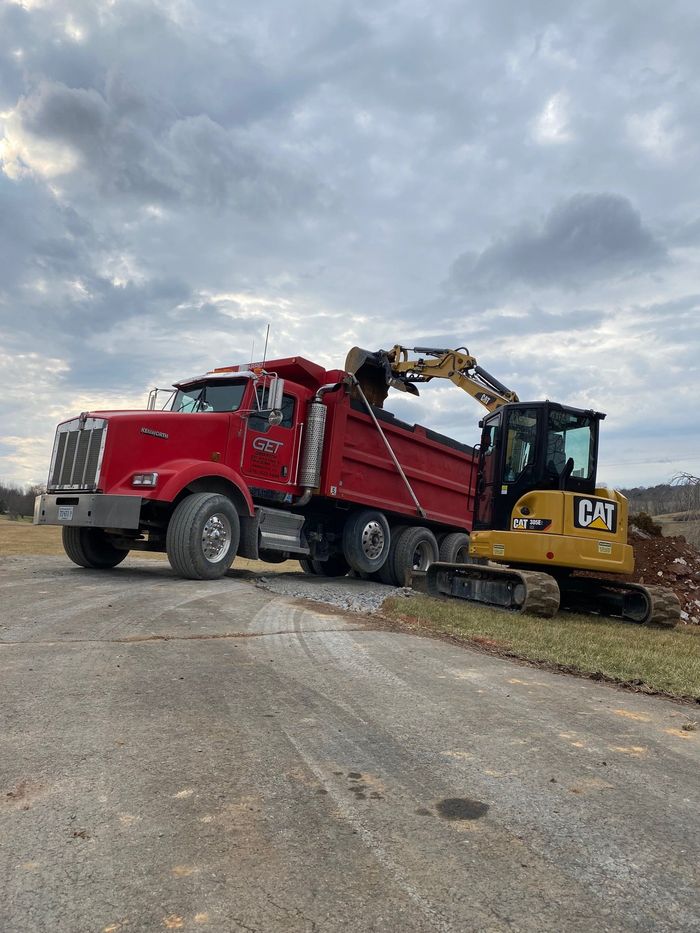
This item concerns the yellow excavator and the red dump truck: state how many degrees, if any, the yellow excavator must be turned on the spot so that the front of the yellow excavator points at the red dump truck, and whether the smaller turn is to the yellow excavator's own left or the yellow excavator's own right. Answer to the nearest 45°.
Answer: approximately 45° to the yellow excavator's own left

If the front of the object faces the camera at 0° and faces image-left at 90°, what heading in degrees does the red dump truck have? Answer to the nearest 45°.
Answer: approximately 45°

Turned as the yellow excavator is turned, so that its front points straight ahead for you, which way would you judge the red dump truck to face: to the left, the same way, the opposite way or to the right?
to the left

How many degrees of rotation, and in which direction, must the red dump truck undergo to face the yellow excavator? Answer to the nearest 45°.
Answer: approximately 90° to its left

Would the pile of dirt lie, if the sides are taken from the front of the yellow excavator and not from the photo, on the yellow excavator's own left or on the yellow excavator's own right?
on the yellow excavator's own right

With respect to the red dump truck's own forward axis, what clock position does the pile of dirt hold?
The pile of dirt is roughly at 7 o'clock from the red dump truck.

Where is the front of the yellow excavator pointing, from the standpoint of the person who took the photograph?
facing away from the viewer and to the left of the viewer
